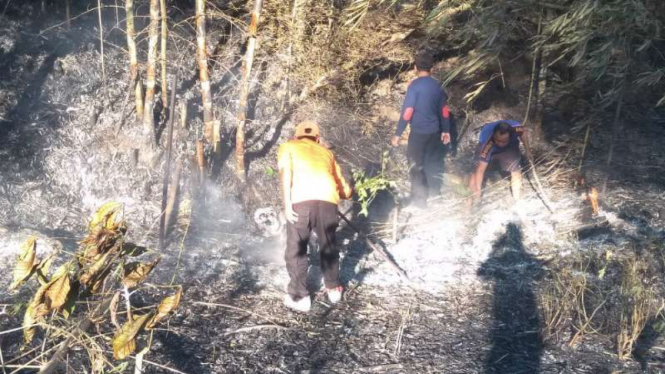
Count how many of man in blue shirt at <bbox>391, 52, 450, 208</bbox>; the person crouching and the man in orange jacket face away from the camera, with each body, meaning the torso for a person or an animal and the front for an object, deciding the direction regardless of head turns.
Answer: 2

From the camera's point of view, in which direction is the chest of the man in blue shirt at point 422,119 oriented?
away from the camera

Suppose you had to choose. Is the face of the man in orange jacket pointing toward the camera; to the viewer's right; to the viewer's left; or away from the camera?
away from the camera

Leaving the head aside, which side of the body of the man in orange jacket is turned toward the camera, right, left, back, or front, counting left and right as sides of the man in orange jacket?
back

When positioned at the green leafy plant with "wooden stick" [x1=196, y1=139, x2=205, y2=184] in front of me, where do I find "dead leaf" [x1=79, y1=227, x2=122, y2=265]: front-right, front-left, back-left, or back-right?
front-left

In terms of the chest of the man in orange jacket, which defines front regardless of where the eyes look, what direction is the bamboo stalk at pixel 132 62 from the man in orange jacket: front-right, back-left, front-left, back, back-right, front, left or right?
front-left

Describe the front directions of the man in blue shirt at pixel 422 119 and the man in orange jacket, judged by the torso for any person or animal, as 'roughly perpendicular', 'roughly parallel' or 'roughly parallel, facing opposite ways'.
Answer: roughly parallel

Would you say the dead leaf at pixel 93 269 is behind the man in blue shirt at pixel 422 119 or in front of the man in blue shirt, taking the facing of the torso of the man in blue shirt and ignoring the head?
behind

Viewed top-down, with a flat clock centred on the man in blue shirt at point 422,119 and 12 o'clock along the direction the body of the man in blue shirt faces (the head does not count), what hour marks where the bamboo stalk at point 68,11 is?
The bamboo stalk is roughly at 9 o'clock from the man in blue shirt.

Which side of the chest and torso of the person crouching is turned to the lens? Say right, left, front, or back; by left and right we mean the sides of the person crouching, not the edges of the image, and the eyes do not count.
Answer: front
